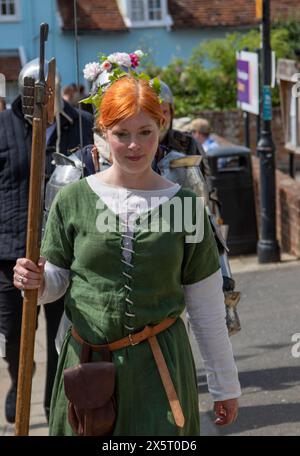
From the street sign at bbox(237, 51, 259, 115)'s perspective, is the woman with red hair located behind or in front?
in front

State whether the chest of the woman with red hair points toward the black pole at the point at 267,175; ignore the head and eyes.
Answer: no

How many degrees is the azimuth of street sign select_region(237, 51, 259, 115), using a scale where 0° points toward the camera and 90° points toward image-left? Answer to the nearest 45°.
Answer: approximately 45°

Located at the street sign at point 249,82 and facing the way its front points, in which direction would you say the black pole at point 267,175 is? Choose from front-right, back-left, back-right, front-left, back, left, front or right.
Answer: front-left

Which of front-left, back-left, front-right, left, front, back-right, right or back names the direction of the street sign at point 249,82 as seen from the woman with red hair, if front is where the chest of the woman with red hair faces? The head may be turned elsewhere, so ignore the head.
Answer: back

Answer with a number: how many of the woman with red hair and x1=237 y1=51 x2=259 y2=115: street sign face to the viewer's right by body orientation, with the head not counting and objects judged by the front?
0

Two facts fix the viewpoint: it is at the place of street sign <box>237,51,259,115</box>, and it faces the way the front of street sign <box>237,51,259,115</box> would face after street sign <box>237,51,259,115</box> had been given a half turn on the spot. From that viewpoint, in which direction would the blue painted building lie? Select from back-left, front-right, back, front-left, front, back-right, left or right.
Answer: front-left

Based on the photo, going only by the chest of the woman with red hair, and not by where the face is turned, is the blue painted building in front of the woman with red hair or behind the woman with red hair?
behind

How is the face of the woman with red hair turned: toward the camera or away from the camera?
toward the camera

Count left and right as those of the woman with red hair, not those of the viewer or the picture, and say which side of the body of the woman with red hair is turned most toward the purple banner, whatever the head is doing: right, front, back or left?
back

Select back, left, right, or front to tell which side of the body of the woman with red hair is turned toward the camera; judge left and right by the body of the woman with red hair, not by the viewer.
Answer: front
